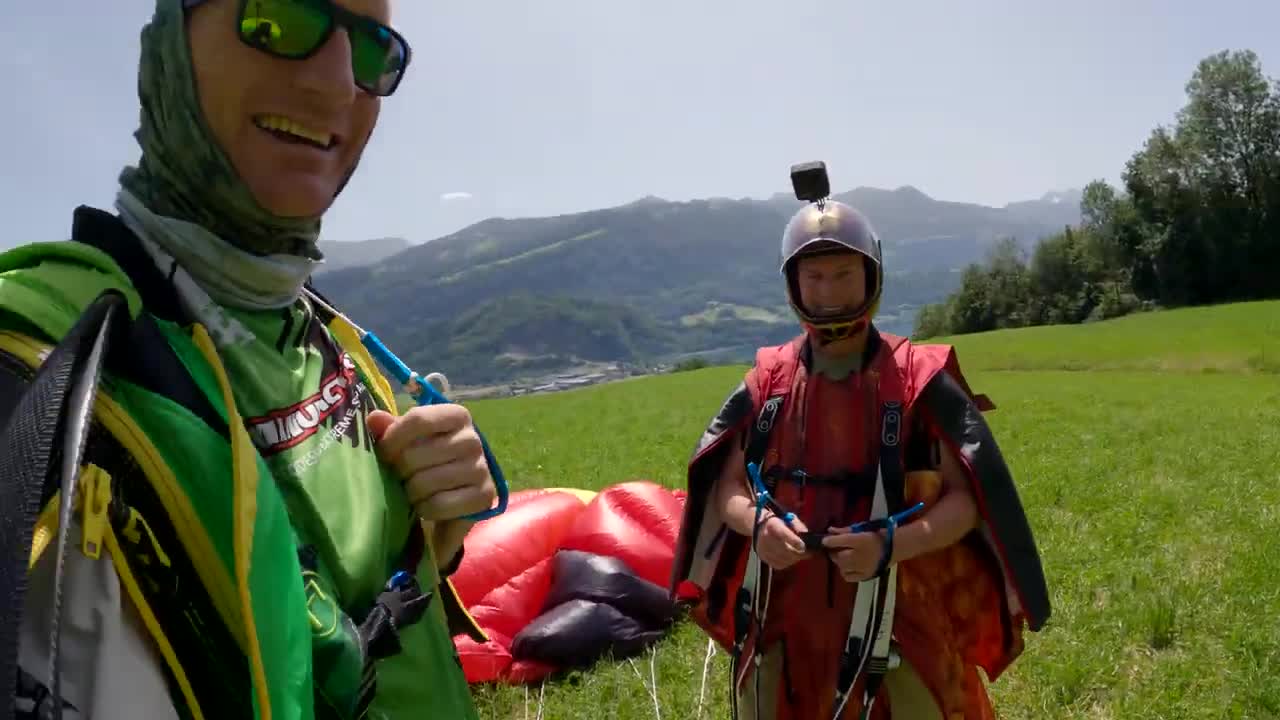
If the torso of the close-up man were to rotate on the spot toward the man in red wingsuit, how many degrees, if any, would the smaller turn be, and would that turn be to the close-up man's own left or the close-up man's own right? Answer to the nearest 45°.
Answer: approximately 90° to the close-up man's own left

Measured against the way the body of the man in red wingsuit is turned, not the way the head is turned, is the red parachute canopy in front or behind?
behind

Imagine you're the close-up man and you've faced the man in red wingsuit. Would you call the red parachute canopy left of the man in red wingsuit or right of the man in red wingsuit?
left

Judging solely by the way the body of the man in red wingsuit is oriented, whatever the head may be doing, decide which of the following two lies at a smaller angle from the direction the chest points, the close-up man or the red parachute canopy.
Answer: the close-up man
